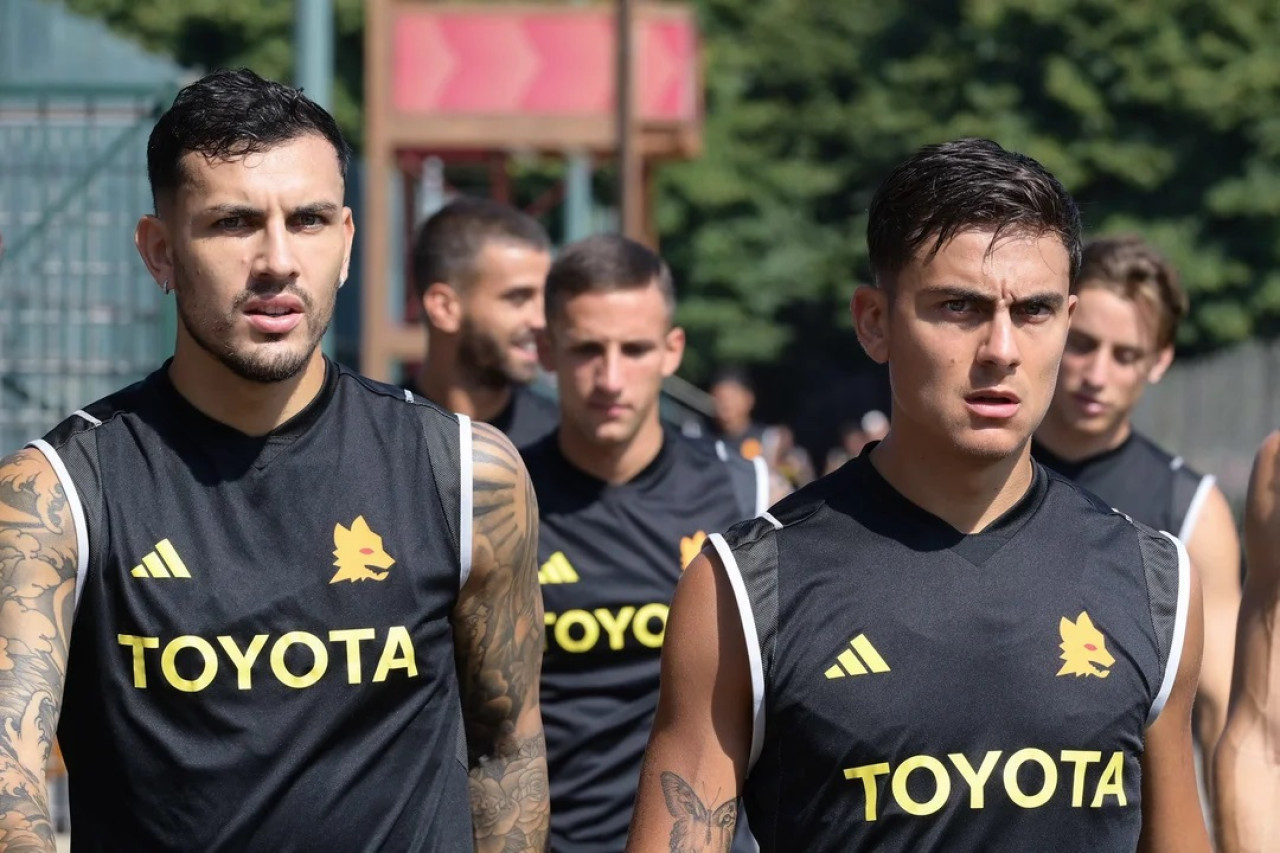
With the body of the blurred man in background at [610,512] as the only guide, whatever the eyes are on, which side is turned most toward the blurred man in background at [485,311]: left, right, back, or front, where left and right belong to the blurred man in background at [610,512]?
back

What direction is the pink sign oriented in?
toward the camera

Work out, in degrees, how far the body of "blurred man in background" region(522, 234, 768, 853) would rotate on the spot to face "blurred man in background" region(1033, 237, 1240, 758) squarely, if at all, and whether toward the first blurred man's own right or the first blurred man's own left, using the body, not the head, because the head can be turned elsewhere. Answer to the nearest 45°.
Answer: approximately 90° to the first blurred man's own left

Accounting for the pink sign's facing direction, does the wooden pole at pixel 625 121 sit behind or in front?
in front

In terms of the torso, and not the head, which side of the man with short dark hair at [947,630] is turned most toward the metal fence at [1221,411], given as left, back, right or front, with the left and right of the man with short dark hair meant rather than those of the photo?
back

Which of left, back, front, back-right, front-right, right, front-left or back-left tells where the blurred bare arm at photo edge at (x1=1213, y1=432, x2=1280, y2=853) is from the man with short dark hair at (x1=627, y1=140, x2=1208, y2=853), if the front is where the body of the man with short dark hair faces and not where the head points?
back-left

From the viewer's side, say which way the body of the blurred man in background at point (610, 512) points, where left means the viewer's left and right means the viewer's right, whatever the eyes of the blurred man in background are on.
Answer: facing the viewer

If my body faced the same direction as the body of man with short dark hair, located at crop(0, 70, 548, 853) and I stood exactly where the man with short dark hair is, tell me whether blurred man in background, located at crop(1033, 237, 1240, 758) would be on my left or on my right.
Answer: on my left

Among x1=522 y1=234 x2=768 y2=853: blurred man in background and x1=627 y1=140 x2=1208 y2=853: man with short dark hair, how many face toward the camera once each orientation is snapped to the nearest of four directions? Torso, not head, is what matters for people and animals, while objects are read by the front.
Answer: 2

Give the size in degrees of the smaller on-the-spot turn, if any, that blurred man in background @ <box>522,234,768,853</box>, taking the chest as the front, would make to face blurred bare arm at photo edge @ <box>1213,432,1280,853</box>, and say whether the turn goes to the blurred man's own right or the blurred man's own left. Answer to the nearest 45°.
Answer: approximately 45° to the blurred man's own left

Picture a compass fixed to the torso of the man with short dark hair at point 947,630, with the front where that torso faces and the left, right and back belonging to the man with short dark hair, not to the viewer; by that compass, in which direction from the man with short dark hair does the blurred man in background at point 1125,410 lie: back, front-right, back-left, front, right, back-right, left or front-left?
back

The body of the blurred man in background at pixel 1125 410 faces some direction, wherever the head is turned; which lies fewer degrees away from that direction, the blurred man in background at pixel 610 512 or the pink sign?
the blurred man in background

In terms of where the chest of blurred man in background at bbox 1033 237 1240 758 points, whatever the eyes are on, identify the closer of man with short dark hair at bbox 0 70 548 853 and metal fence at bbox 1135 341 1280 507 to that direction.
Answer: the man with short dark hair

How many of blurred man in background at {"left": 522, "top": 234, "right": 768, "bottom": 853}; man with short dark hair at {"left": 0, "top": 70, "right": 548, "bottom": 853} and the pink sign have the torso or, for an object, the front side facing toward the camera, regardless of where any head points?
3

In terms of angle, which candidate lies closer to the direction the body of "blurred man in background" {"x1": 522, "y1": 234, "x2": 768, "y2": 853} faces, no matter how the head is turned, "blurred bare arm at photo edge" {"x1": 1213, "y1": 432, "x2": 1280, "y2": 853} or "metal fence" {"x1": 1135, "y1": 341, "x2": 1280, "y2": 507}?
the blurred bare arm at photo edge

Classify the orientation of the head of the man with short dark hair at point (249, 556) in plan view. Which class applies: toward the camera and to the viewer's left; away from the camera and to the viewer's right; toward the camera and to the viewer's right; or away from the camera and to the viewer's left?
toward the camera and to the viewer's right

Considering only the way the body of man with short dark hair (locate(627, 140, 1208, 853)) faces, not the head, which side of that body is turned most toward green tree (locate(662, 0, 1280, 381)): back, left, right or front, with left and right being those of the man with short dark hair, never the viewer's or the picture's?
back
